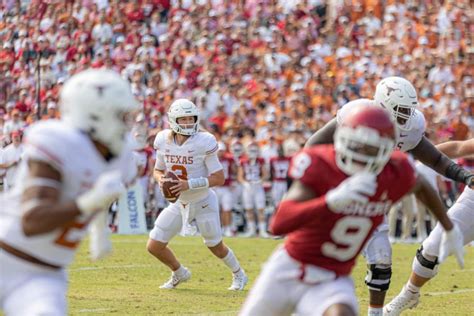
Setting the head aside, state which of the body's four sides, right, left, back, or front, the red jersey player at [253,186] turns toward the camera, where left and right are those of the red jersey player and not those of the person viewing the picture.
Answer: front

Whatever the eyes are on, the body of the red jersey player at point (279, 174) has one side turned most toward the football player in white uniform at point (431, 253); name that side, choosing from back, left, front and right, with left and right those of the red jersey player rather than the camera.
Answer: front

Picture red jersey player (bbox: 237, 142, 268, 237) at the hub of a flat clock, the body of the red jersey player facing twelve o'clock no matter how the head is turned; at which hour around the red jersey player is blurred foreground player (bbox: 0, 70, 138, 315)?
The blurred foreground player is roughly at 12 o'clock from the red jersey player.

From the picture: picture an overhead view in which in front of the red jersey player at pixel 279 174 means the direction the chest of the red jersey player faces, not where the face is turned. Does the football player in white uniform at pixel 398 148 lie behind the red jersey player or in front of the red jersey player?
in front

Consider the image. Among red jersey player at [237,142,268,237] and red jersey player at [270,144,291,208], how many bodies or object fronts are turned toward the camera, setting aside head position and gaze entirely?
2

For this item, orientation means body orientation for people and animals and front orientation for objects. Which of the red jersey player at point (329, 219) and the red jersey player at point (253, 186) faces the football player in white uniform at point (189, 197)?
the red jersey player at point (253, 186)
